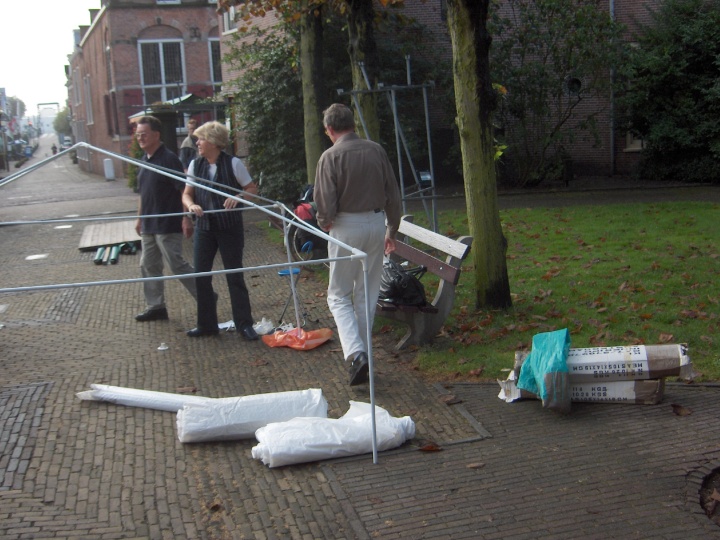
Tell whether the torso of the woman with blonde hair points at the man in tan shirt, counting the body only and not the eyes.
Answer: no

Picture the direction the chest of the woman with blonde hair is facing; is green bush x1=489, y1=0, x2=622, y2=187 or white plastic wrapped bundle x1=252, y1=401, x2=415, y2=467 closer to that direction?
the white plastic wrapped bundle

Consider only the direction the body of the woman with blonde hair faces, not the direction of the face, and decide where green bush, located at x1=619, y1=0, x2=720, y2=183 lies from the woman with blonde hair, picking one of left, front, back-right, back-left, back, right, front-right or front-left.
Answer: back

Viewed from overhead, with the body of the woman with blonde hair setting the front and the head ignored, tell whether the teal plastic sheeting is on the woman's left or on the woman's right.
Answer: on the woman's left

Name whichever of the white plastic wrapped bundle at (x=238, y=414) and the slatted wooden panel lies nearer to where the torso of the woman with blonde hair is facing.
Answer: the white plastic wrapped bundle

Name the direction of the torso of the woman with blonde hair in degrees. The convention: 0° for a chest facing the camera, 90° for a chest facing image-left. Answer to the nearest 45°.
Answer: approximately 45°

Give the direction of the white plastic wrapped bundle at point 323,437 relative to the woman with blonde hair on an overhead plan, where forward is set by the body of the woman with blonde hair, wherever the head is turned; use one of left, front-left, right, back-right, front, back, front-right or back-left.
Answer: front-left

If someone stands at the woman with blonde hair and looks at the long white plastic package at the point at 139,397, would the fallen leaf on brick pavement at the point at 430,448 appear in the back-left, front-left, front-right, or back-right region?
front-left

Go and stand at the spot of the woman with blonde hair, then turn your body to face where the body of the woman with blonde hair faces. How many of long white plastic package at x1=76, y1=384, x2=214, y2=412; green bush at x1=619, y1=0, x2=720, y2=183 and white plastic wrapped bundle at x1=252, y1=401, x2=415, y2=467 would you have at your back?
1

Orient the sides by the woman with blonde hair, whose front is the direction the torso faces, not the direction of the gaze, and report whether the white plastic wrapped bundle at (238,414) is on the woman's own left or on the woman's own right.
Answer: on the woman's own left

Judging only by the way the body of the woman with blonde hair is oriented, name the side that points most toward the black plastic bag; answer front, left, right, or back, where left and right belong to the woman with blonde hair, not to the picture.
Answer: left

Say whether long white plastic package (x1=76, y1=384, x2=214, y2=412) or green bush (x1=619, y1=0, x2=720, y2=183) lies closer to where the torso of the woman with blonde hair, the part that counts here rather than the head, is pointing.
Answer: the long white plastic package

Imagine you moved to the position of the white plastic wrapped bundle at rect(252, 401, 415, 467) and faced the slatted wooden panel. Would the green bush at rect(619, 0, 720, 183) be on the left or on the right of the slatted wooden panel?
right

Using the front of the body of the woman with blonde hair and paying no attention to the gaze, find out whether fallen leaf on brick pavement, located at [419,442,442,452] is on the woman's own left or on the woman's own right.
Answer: on the woman's own left
